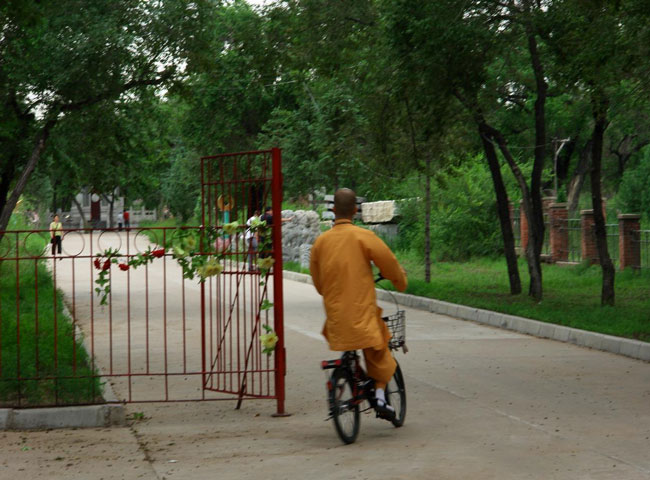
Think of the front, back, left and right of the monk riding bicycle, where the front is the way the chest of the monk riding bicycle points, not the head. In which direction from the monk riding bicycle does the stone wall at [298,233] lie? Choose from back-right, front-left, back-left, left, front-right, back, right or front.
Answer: front-left

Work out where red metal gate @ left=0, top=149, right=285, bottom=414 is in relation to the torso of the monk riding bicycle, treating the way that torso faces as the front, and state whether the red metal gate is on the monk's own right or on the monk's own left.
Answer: on the monk's own left

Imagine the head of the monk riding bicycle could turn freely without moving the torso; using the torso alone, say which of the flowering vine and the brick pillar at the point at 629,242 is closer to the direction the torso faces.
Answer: the brick pillar

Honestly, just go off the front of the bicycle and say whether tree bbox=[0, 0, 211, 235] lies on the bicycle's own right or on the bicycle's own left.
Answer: on the bicycle's own left

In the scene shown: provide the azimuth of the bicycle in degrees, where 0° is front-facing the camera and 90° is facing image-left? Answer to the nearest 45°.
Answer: approximately 225°

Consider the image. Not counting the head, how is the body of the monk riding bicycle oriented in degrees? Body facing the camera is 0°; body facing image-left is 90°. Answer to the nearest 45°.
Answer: approximately 225°

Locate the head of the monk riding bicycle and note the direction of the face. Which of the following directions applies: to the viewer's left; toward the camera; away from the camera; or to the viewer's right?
away from the camera

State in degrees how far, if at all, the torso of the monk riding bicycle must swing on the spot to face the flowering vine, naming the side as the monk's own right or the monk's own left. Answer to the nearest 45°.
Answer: approximately 90° to the monk's own left

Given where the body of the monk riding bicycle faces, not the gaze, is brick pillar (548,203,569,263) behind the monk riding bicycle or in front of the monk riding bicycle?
in front

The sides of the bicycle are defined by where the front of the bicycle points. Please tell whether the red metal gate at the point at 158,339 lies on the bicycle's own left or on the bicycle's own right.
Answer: on the bicycle's own left

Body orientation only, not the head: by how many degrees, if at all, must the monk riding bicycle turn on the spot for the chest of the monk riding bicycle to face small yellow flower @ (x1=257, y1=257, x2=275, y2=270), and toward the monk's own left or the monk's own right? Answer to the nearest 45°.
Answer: approximately 90° to the monk's own left
